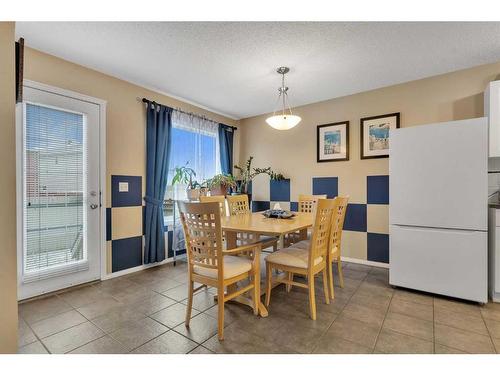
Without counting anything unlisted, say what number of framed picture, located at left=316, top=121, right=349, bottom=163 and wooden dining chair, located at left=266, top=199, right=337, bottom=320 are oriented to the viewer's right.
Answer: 0

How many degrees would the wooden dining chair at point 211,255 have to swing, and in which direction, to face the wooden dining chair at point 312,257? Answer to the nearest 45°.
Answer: approximately 45° to its right

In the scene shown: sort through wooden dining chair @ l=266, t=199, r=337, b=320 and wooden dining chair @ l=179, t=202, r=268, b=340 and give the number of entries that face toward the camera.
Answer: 0

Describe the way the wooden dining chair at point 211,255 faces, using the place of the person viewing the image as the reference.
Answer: facing away from the viewer and to the right of the viewer

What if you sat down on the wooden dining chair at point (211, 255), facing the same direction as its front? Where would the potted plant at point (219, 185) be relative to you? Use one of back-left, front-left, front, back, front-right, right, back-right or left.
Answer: front-left

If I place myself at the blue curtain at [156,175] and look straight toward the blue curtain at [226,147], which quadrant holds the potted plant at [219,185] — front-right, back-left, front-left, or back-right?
front-right

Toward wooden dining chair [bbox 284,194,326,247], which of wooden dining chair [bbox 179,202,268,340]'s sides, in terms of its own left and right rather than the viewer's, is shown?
front

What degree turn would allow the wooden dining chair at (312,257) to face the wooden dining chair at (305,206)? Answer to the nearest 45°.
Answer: approximately 45° to its right

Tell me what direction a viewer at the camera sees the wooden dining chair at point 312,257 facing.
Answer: facing away from the viewer and to the left of the viewer

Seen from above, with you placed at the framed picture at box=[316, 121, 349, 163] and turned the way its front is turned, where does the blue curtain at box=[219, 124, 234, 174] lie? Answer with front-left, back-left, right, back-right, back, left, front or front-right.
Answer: front-right

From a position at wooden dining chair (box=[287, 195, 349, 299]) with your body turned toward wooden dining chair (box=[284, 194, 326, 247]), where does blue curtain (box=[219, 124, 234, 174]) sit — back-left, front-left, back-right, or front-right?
front-left

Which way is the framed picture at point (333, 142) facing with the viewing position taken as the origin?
facing the viewer and to the left of the viewer
